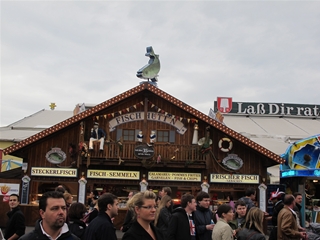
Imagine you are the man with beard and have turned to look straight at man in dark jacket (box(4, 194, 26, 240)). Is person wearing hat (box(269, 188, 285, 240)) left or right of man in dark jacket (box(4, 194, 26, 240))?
right

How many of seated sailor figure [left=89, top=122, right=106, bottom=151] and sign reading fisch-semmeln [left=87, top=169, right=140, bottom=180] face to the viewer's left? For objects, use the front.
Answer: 0

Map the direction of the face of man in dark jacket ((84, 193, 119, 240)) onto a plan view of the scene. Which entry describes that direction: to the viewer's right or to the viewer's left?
to the viewer's right

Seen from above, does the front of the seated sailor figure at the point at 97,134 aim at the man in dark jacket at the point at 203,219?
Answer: yes

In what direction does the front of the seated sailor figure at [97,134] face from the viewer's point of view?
toward the camera

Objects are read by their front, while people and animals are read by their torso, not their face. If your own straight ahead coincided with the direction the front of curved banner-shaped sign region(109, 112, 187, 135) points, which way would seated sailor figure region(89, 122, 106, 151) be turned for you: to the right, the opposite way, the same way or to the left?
the same way

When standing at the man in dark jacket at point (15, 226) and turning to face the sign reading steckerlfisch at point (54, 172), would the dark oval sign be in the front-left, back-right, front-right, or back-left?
front-right

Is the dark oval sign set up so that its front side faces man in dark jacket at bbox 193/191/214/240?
yes

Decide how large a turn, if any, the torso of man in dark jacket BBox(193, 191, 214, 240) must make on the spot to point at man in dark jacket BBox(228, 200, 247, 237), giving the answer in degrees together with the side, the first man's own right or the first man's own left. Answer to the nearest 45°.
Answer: approximately 45° to the first man's own left

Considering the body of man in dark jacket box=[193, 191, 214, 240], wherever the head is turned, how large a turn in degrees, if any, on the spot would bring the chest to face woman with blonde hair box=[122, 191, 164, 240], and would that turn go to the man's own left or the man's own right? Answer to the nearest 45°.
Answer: approximately 45° to the man's own right

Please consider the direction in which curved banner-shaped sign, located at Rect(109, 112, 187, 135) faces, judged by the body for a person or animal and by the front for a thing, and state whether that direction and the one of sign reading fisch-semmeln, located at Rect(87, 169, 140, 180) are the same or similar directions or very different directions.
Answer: same or similar directions

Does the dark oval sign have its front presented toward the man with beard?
yes

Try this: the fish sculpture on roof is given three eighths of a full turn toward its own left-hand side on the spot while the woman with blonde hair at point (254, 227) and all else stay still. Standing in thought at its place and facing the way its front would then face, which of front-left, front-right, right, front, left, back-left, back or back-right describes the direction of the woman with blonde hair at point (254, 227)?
front-right

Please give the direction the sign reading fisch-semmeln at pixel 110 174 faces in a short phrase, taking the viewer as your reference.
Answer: facing the viewer
